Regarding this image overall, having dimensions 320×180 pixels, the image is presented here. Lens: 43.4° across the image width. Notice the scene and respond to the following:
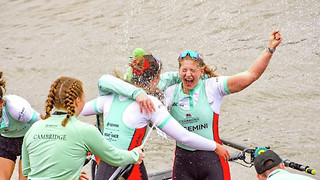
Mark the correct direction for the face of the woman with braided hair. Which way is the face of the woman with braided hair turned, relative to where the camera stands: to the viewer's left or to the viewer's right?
to the viewer's right

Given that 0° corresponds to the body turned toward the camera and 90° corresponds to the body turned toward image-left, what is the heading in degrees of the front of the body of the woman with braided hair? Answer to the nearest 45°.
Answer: approximately 225°
